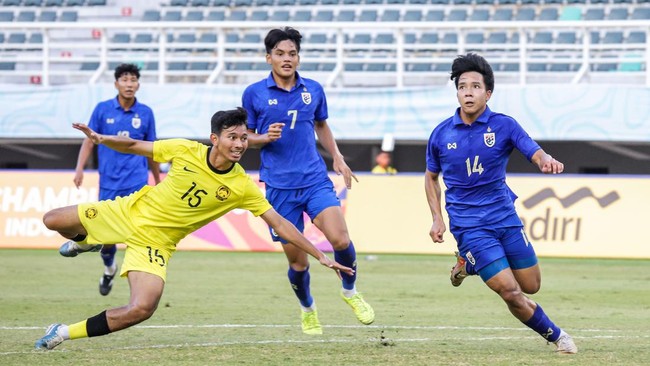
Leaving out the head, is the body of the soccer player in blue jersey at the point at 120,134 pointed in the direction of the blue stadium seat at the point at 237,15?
no

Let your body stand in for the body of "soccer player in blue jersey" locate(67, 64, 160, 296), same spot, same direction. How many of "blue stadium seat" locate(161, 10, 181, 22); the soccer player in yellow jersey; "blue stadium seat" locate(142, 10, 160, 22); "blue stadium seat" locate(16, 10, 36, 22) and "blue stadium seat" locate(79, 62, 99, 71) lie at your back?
4

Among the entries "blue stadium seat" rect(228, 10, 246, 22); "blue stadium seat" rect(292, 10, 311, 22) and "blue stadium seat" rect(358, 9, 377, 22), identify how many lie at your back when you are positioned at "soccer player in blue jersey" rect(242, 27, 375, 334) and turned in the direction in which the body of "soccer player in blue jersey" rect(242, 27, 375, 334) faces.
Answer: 3

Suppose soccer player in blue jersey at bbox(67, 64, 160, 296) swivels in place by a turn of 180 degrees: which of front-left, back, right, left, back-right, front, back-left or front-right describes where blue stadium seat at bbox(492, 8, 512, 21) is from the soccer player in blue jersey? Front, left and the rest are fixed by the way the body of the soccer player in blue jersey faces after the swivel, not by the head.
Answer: front-right

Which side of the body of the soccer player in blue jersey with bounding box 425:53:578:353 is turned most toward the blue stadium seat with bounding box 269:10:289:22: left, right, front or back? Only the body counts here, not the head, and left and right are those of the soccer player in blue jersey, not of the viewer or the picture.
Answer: back

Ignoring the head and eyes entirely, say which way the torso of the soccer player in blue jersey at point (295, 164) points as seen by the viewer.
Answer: toward the camera

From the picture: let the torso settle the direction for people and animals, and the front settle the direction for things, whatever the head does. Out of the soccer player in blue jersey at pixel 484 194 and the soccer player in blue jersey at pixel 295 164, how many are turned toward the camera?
2

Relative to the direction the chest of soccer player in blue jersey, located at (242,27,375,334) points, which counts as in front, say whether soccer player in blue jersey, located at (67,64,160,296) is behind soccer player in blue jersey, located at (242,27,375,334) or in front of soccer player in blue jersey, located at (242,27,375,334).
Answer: behind

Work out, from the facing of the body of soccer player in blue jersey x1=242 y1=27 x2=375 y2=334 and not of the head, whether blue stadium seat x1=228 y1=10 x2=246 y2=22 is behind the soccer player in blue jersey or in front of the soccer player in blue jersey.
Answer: behind

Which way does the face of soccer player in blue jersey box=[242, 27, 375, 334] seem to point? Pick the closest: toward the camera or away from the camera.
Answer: toward the camera

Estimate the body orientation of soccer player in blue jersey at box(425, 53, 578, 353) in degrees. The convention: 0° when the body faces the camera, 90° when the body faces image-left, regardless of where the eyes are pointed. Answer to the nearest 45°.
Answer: approximately 0°

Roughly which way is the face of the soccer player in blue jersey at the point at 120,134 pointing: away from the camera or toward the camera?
toward the camera

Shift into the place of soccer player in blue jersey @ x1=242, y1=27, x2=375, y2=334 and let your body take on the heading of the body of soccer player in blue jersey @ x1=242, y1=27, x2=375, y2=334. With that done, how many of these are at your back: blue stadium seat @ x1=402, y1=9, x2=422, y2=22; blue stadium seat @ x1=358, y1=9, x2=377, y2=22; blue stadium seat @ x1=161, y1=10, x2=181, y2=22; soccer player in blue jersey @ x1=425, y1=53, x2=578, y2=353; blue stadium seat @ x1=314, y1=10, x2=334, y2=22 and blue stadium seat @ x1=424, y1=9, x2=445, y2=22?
5

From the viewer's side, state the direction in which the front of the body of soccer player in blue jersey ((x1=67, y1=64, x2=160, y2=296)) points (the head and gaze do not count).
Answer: toward the camera

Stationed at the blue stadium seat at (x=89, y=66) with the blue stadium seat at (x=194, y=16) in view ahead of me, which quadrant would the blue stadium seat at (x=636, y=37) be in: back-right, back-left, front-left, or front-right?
front-right

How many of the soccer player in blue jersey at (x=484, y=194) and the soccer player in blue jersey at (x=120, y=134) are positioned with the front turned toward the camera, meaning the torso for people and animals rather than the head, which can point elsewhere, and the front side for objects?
2

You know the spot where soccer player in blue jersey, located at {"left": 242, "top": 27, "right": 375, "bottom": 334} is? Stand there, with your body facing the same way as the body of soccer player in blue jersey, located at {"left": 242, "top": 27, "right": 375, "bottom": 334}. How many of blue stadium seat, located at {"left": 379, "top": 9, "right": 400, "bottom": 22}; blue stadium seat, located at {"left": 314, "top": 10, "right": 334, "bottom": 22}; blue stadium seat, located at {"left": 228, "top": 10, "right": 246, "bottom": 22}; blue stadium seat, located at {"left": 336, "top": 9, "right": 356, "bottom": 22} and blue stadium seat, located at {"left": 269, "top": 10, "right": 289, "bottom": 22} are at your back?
5

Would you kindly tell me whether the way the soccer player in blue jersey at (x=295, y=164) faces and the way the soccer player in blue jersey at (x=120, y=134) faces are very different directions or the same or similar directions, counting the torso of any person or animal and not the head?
same or similar directions
